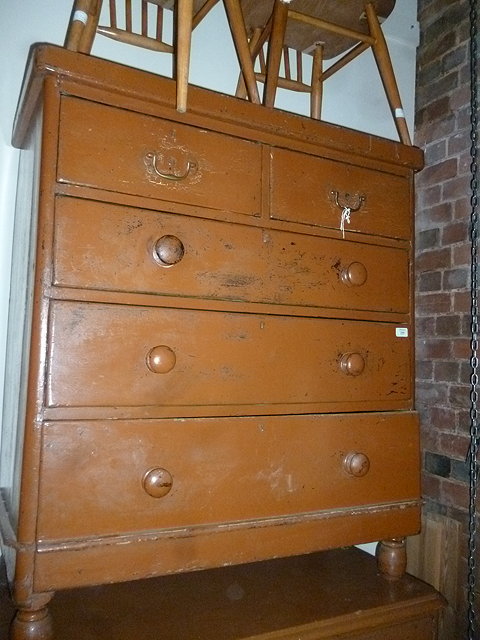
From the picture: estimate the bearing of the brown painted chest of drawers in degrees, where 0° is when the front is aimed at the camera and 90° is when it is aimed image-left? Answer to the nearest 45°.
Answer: approximately 315°

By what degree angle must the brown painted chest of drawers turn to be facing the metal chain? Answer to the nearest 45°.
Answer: approximately 90° to its left
